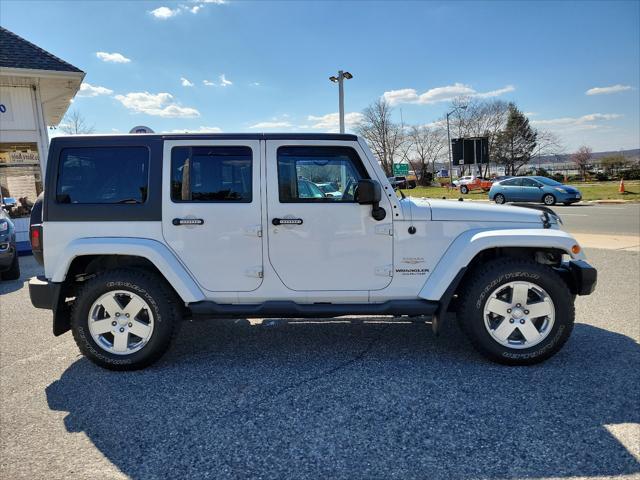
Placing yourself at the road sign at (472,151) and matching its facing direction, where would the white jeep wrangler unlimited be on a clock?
The white jeep wrangler unlimited is roughly at 6 o'clock from the road sign.

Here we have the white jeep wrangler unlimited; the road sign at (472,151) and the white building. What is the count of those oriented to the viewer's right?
1

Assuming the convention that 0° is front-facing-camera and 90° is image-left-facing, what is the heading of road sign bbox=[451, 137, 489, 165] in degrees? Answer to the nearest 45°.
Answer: approximately 180°

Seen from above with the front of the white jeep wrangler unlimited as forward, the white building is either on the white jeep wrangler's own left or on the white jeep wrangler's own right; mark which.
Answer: on the white jeep wrangler's own left

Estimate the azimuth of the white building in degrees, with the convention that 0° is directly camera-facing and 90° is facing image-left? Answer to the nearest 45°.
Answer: approximately 0°

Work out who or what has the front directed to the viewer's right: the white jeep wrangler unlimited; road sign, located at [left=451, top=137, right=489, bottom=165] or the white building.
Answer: the white jeep wrangler unlimited

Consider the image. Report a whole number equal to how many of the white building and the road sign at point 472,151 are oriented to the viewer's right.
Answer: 0

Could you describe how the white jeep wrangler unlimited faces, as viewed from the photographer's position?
facing to the right of the viewer
